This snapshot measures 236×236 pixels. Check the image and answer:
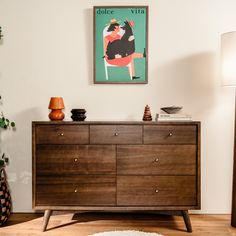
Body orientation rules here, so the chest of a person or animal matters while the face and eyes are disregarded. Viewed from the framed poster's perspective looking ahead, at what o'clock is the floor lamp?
The floor lamp is roughly at 10 o'clock from the framed poster.

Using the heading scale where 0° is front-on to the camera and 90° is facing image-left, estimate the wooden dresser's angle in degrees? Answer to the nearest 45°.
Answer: approximately 0°

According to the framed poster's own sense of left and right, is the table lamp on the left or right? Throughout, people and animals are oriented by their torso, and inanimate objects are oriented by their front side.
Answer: on its right

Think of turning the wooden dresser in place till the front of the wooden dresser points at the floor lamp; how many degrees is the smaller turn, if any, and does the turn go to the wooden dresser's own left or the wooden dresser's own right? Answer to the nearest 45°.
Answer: approximately 90° to the wooden dresser's own left

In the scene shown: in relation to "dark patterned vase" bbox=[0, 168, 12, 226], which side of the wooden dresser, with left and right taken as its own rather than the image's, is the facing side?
right

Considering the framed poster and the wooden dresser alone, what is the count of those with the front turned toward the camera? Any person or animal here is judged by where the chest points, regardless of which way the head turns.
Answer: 2

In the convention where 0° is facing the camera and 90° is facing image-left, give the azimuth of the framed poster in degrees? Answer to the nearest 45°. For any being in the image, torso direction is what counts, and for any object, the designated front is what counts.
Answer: approximately 0°
